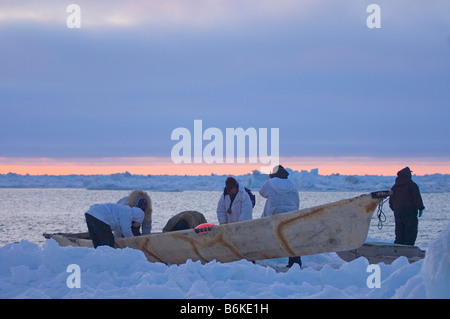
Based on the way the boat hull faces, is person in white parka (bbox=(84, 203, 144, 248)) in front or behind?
behind

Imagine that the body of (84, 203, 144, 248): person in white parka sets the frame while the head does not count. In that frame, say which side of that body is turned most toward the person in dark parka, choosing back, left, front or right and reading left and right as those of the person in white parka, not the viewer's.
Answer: front

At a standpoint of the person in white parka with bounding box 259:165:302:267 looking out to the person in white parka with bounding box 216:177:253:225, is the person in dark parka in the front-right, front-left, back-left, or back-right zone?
back-right

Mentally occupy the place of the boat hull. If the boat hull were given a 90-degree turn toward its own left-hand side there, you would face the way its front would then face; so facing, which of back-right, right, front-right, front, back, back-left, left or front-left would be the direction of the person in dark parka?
front-right

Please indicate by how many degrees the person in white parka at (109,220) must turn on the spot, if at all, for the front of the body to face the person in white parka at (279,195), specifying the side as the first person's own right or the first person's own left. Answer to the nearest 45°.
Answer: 0° — they already face them

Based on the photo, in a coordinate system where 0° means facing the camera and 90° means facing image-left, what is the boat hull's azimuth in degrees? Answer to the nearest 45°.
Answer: approximately 270°

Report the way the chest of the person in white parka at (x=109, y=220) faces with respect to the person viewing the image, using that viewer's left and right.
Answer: facing to the right of the viewer

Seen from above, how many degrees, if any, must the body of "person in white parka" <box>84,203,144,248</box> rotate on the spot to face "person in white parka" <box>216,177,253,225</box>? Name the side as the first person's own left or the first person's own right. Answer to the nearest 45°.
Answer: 0° — they already face them

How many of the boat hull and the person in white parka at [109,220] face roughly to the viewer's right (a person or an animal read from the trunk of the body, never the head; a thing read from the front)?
2
